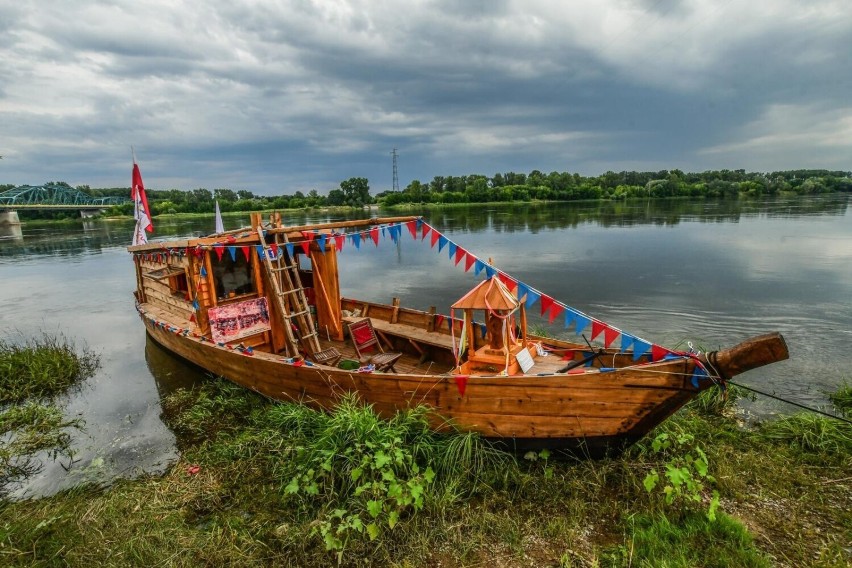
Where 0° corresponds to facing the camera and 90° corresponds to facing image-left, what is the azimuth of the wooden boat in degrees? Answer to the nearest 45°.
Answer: approximately 315°

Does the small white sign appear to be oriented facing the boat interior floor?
no

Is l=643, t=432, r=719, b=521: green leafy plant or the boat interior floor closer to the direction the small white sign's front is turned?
the green leafy plant

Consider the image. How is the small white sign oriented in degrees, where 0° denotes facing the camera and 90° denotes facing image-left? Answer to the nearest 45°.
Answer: approximately 0°
